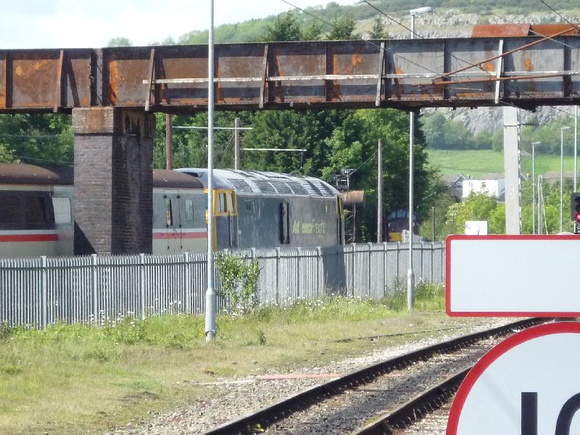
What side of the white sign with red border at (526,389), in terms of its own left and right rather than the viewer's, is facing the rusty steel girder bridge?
back

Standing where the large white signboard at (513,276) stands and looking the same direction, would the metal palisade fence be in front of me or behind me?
behind

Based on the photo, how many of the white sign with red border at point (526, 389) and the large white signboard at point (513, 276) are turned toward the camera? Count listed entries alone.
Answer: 2

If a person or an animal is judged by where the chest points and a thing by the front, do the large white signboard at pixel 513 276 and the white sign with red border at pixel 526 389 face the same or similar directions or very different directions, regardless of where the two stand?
same or similar directions

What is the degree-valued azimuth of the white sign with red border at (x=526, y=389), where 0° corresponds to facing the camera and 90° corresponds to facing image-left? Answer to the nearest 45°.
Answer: approximately 0°

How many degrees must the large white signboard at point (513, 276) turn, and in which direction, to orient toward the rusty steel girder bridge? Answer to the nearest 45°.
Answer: approximately 180°

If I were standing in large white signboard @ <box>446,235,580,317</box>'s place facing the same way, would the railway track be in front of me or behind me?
behind

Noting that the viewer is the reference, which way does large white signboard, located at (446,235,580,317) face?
facing the viewer
